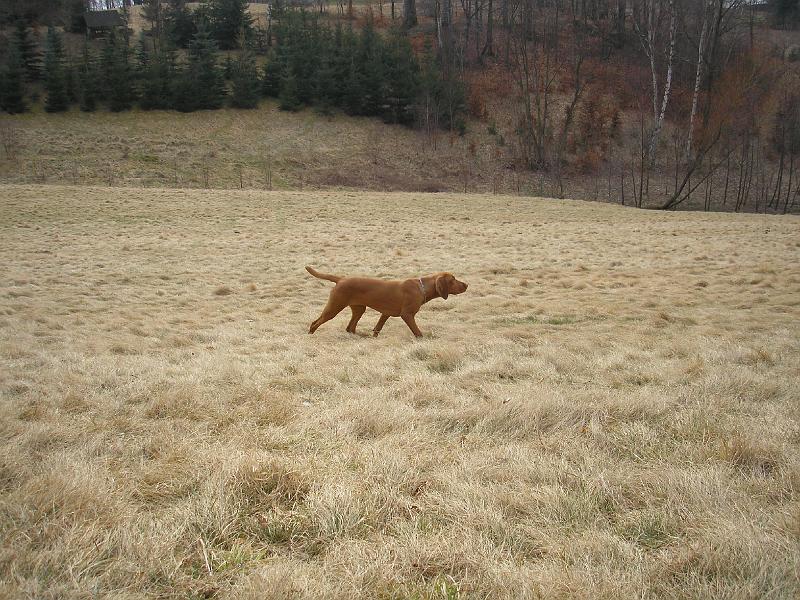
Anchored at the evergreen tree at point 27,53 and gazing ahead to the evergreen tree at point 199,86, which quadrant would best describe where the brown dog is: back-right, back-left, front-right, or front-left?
front-right

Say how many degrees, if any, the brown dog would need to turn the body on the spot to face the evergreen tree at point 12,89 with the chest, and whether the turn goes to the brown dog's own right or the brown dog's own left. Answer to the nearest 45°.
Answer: approximately 135° to the brown dog's own left

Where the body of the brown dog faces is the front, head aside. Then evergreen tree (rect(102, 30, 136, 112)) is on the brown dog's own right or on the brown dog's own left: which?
on the brown dog's own left

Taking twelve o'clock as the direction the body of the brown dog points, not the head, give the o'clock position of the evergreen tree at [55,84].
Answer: The evergreen tree is roughly at 8 o'clock from the brown dog.

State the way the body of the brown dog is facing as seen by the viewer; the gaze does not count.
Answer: to the viewer's right

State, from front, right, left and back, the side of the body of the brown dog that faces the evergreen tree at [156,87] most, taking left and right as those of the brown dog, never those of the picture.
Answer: left

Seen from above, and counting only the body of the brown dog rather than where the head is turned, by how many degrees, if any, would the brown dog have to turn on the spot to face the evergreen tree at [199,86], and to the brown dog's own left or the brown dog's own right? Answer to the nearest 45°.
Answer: approximately 90° to the brown dog's own left

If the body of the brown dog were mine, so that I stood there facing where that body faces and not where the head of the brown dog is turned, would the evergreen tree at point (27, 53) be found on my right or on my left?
on my left
